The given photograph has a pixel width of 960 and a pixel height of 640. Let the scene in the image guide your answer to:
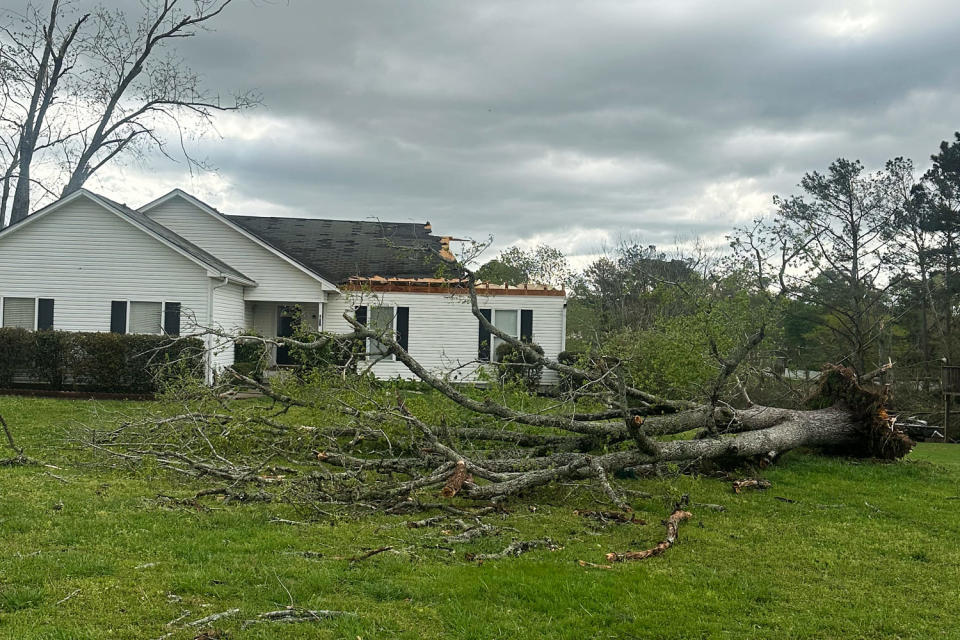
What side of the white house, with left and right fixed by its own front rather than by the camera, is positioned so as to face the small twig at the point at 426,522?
front

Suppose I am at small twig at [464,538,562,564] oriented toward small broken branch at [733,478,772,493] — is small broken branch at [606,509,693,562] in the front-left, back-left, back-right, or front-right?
front-right

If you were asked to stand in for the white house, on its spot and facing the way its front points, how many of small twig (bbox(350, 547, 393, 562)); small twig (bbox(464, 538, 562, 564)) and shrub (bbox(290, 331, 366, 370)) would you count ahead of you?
3

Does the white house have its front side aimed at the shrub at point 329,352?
yes

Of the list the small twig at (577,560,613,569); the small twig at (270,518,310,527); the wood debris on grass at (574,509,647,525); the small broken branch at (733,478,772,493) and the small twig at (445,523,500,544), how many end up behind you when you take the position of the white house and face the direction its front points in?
0

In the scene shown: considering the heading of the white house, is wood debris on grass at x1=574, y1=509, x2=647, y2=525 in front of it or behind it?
in front

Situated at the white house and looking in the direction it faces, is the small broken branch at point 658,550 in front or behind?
in front

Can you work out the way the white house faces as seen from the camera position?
facing the viewer

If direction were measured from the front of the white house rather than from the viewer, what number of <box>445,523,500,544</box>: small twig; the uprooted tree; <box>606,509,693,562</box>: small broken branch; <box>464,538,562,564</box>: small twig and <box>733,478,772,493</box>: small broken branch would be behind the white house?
0

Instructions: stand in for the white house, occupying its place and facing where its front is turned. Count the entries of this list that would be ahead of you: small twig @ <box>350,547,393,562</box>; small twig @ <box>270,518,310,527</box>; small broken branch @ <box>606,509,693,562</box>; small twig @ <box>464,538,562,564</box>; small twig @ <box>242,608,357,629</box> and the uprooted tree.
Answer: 6

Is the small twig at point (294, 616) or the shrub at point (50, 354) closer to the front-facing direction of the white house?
the small twig

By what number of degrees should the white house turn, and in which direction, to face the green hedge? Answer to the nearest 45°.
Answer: approximately 45° to its right

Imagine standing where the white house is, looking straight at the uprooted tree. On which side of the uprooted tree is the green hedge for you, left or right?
right

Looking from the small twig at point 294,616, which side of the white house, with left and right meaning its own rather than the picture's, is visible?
front

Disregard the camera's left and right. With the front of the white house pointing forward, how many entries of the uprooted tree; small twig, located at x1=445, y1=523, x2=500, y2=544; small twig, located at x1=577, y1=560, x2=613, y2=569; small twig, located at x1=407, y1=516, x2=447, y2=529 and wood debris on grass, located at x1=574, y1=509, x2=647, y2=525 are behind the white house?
0

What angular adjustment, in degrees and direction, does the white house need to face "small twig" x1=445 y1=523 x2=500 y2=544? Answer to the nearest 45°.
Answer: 0° — it already faces it

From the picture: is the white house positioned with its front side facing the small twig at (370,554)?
yes
